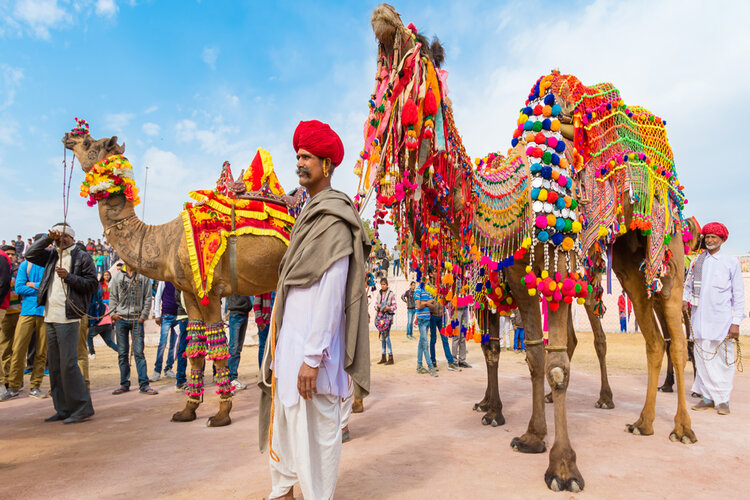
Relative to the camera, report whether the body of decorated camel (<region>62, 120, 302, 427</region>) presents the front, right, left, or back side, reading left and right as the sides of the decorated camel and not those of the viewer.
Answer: left

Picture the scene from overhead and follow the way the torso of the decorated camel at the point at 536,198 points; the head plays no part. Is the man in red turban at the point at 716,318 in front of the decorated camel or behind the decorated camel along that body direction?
behind

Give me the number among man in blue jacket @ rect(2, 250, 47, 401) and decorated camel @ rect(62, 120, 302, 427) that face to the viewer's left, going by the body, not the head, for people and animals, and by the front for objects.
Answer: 1

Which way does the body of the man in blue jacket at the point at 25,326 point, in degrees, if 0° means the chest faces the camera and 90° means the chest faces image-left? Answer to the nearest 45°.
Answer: approximately 315°
